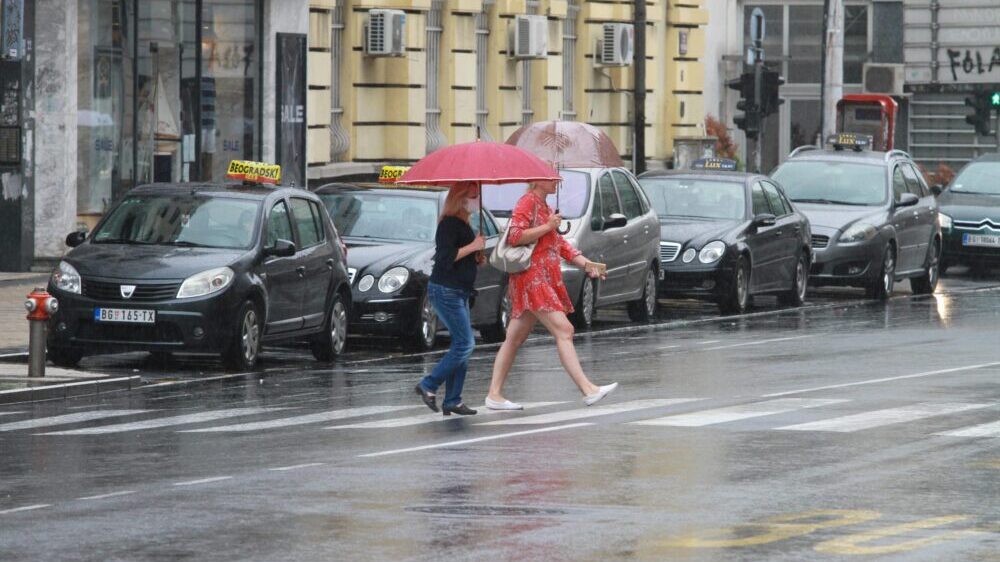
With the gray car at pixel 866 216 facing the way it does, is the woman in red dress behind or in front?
in front

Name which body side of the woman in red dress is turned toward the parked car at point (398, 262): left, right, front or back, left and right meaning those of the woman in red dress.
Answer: left

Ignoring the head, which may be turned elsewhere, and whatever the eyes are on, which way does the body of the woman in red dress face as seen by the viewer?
to the viewer's right

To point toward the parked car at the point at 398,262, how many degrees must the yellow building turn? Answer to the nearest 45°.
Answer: approximately 45° to its right

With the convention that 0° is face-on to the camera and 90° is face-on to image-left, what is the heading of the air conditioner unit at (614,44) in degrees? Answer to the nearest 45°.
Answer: approximately 315°

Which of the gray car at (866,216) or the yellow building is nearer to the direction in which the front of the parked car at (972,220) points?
the gray car

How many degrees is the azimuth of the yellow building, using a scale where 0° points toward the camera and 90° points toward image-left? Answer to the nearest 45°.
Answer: approximately 315°

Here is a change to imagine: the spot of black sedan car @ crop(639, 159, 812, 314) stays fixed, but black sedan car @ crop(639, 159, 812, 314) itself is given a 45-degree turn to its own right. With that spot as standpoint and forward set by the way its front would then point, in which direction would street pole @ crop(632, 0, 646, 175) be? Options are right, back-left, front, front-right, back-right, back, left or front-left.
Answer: right

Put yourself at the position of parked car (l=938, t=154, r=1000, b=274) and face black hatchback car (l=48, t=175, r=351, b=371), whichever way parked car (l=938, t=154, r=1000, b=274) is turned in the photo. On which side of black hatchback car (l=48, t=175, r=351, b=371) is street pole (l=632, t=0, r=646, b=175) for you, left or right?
right

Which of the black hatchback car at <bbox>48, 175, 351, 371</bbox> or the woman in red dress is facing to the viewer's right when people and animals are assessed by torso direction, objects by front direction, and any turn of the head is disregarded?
the woman in red dress

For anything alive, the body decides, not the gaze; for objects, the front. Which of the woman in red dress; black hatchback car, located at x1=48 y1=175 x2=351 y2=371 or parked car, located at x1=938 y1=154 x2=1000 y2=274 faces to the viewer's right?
the woman in red dress

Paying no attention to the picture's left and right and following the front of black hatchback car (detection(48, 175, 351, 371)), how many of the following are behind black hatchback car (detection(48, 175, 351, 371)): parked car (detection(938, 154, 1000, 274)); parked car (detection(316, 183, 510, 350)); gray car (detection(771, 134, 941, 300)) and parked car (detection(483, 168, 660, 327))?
4

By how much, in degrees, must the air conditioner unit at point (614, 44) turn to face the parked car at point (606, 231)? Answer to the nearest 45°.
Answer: approximately 45° to its right

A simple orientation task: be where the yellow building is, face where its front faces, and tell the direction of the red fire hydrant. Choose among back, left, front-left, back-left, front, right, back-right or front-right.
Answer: front-right
